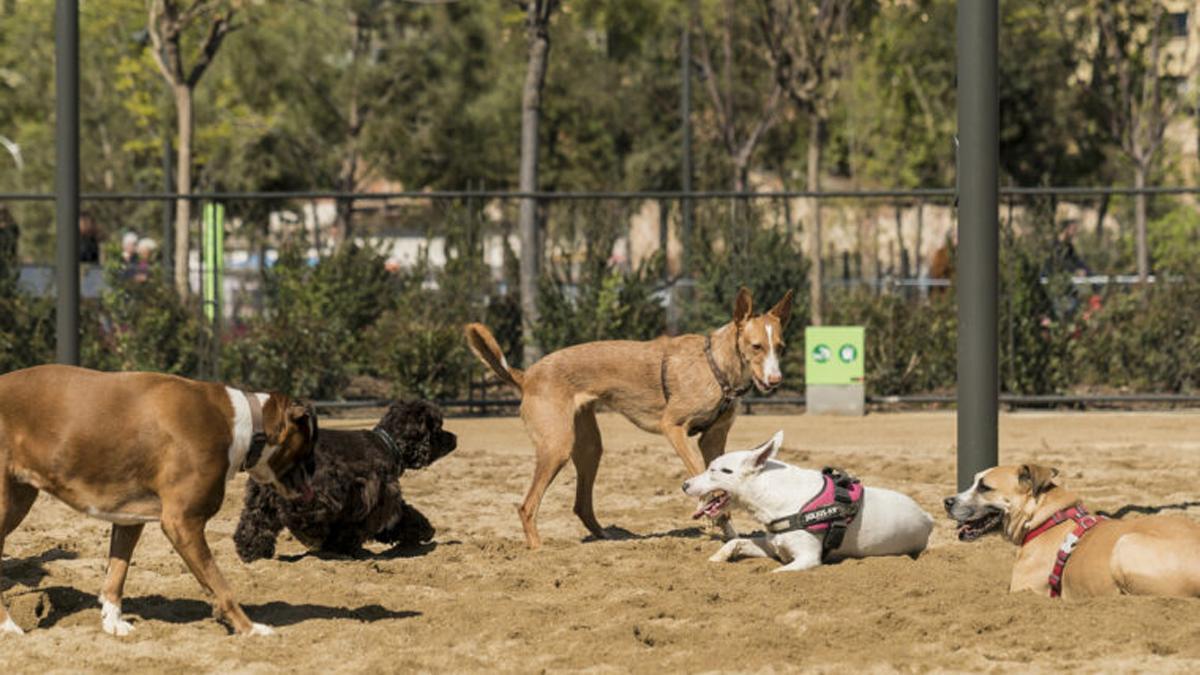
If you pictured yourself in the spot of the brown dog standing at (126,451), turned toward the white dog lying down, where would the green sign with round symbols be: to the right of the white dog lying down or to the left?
left

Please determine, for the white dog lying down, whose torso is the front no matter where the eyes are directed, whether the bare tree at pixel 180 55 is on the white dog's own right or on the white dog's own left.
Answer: on the white dog's own right

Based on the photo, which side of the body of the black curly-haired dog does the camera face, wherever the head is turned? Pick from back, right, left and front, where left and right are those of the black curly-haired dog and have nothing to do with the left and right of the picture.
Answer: right

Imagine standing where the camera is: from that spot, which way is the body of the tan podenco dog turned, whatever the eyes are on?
to the viewer's right

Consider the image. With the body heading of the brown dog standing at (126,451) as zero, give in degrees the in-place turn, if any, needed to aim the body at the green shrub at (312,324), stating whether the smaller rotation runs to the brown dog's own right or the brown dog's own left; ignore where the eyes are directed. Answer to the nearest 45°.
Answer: approximately 90° to the brown dog's own left

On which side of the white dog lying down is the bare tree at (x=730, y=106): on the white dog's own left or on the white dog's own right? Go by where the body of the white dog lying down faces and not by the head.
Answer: on the white dog's own right

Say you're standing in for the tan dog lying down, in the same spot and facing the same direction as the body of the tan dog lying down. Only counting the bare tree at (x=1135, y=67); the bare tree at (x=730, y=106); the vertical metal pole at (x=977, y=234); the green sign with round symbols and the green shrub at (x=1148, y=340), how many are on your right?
5

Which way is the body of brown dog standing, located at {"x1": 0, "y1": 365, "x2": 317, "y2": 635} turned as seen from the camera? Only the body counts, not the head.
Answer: to the viewer's right

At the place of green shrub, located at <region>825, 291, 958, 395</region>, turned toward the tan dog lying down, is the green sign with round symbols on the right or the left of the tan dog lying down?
right

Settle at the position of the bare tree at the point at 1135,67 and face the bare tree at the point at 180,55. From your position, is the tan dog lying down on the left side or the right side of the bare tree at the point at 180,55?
left

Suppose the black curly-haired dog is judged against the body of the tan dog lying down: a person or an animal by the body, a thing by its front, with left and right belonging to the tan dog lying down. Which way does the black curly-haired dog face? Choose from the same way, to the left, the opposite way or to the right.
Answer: the opposite way

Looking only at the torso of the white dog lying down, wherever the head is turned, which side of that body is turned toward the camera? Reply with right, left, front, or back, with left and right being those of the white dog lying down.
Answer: left

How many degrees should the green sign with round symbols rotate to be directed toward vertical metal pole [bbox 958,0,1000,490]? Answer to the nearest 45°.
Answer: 0° — it already faces it

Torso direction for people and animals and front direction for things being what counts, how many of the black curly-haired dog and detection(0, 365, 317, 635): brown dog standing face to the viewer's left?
0

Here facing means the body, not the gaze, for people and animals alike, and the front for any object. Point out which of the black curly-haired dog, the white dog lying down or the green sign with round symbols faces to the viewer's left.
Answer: the white dog lying down

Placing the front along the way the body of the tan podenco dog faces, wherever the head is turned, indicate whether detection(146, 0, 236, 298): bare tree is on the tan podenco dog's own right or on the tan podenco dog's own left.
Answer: on the tan podenco dog's own left

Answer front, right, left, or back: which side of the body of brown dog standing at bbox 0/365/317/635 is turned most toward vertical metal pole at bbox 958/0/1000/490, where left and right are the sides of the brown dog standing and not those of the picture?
front

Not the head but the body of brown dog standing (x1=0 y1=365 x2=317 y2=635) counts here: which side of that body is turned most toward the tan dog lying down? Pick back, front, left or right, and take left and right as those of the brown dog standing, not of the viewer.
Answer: front

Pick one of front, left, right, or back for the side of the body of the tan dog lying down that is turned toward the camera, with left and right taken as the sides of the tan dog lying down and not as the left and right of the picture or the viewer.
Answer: left
